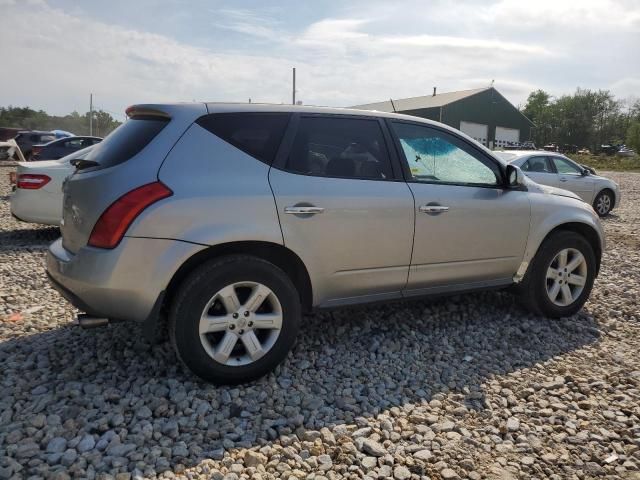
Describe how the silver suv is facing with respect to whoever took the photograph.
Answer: facing away from the viewer and to the right of the viewer

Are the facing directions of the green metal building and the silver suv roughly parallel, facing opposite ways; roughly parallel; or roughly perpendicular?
roughly perpendicular

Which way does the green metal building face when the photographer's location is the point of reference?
facing the viewer and to the right of the viewer

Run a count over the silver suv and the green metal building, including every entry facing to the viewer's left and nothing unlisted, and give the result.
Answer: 0

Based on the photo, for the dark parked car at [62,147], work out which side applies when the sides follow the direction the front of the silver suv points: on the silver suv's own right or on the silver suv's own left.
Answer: on the silver suv's own left

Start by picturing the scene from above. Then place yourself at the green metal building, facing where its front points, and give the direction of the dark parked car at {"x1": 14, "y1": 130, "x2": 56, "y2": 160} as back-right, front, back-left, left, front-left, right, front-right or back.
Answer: right

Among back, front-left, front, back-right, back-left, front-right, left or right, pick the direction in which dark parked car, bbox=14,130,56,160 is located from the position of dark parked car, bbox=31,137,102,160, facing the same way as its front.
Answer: front-left

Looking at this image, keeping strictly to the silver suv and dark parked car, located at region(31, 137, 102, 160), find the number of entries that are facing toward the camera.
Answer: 0
